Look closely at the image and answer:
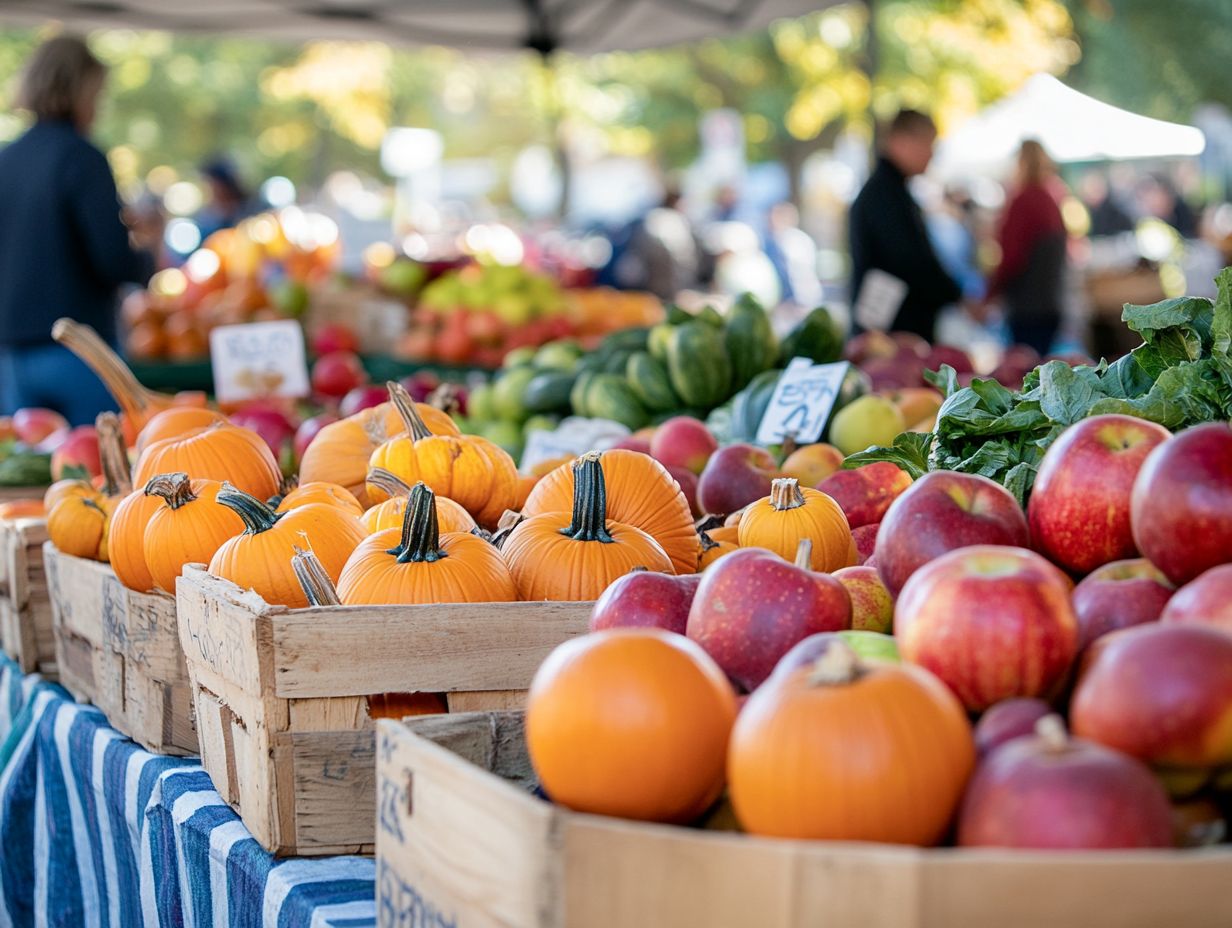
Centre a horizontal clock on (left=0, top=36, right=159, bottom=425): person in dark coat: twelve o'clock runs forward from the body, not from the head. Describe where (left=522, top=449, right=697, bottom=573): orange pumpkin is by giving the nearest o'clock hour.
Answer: The orange pumpkin is roughly at 4 o'clock from the person in dark coat.

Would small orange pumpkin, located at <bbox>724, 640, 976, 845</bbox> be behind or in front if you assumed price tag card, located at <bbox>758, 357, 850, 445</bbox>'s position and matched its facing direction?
in front

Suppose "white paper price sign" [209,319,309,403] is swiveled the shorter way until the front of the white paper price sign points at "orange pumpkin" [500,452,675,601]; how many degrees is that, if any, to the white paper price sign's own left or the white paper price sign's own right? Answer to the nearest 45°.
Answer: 0° — it already faces it

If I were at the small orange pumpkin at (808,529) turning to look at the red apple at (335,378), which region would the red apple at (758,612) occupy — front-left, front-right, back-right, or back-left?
back-left

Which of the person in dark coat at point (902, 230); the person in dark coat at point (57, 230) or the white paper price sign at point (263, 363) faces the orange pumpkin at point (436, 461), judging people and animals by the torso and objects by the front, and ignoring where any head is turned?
the white paper price sign

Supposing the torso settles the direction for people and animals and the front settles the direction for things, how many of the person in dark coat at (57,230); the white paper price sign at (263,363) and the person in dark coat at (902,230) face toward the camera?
1

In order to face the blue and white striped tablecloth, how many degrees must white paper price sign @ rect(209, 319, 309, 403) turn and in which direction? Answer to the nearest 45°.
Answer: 0° — it already faces it

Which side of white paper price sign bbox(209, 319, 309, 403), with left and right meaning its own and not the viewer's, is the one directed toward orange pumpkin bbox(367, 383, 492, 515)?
front

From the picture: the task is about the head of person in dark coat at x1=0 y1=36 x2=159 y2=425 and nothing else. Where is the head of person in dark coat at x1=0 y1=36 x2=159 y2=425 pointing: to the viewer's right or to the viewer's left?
to the viewer's right
